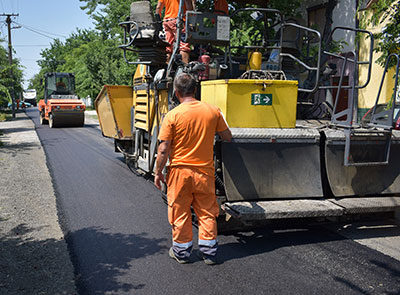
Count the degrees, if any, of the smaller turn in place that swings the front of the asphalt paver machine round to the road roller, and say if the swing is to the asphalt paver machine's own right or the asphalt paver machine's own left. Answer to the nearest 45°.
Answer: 0° — it already faces it

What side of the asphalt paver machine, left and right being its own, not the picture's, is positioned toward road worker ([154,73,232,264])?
back

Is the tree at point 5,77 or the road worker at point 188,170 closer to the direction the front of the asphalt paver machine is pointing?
the tree

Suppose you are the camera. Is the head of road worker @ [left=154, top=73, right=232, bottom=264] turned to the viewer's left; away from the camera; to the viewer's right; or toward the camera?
away from the camera

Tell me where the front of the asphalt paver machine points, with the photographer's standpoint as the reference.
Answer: facing away from the viewer and to the left of the viewer

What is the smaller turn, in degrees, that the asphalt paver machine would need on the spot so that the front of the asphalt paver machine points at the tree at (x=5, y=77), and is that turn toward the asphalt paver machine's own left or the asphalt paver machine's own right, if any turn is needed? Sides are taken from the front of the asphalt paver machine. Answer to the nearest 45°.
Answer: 0° — it already faces it
